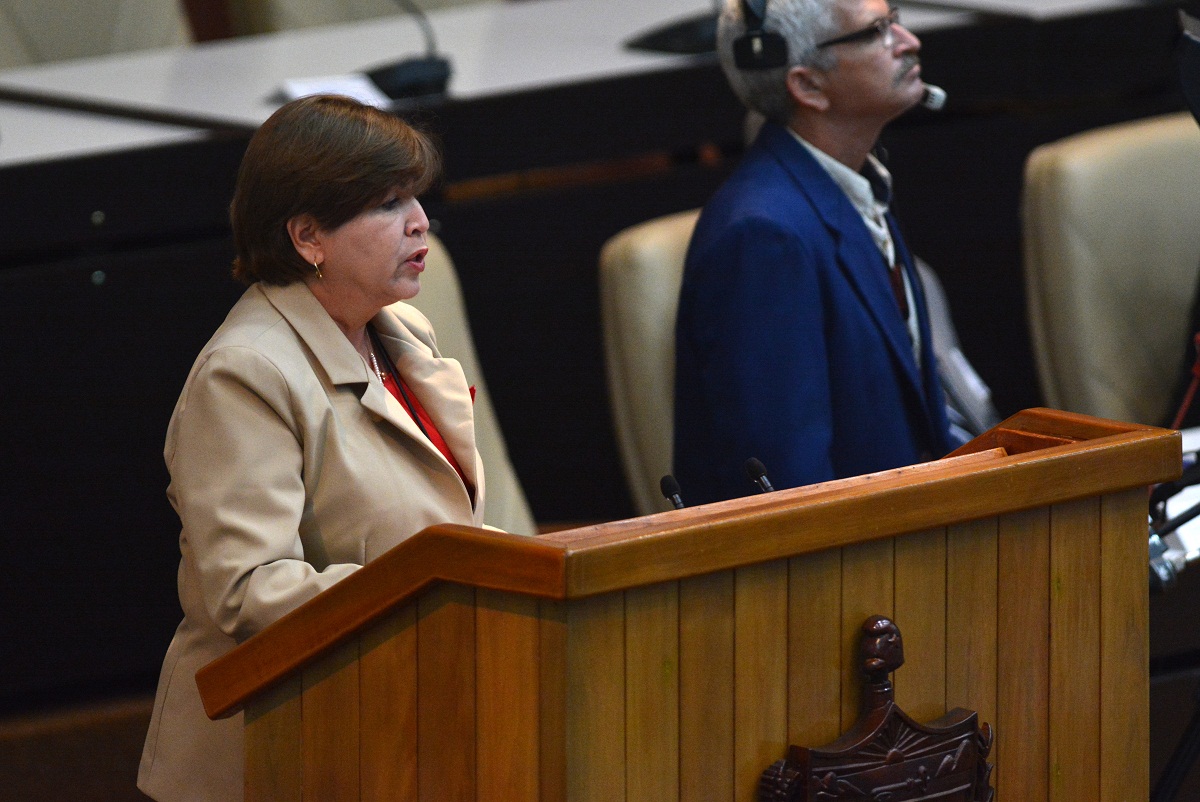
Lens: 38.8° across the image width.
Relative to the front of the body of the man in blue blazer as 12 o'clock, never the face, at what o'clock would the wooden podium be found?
The wooden podium is roughly at 3 o'clock from the man in blue blazer.

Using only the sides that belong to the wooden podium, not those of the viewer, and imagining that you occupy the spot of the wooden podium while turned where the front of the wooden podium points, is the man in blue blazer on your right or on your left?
on your left

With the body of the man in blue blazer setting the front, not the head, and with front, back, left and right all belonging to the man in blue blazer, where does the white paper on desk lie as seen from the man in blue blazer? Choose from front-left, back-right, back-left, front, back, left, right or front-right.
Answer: back-left

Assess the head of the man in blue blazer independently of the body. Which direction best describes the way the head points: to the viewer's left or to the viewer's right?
to the viewer's right

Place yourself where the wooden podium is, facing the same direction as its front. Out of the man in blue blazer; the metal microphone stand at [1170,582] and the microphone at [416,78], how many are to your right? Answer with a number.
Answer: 0

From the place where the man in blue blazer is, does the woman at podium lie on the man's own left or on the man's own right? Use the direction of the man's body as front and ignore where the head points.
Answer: on the man's own right

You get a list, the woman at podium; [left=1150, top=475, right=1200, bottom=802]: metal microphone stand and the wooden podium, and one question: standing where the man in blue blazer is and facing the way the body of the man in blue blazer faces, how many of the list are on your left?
0

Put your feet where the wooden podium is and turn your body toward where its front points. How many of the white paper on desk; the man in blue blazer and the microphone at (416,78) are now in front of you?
0

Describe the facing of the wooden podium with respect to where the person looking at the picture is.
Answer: facing the viewer and to the right of the viewer

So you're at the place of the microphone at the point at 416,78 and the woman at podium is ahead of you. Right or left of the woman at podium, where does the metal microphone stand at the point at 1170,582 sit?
left

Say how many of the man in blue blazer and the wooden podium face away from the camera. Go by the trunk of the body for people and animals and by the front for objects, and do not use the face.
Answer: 0

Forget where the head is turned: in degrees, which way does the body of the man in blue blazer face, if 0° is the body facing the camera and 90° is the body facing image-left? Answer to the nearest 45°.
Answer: approximately 270°

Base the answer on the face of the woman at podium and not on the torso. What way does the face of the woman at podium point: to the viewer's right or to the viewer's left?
to the viewer's right

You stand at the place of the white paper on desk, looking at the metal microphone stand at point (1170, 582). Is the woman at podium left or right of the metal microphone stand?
right

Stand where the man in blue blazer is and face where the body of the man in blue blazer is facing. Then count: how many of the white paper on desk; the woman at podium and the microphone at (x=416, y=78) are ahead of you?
0

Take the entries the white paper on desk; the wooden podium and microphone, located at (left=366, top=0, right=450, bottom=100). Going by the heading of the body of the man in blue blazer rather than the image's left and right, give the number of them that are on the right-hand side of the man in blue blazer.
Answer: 1

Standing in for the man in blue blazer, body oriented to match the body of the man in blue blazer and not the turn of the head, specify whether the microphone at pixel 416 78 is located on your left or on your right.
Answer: on your left
